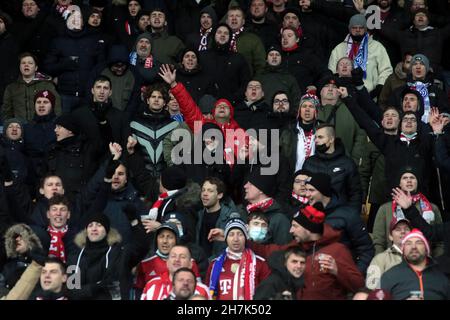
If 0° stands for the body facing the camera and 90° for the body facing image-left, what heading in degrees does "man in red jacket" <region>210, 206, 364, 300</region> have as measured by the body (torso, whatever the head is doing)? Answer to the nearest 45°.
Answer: approximately 45°

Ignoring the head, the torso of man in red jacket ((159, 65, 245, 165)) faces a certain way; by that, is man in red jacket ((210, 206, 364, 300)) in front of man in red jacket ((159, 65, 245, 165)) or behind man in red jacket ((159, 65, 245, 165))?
in front

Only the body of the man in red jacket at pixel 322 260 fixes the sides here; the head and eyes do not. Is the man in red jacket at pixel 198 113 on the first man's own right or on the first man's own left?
on the first man's own right

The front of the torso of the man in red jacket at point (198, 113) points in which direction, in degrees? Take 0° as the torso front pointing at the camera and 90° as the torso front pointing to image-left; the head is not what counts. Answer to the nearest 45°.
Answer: approximately 0°

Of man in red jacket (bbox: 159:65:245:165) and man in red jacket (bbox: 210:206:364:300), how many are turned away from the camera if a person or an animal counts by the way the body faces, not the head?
0
